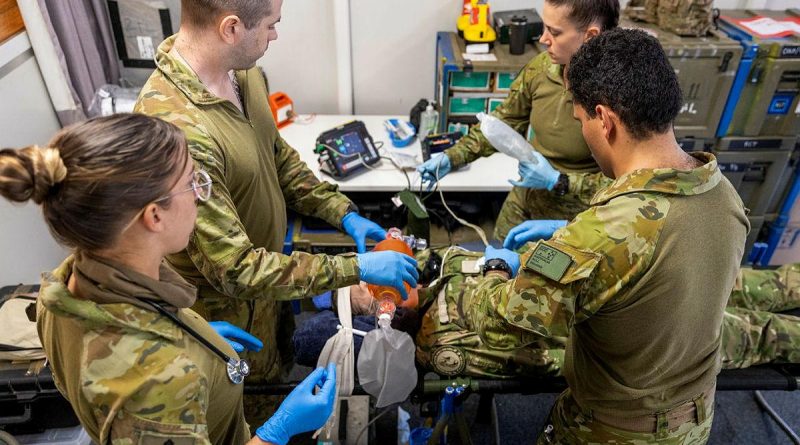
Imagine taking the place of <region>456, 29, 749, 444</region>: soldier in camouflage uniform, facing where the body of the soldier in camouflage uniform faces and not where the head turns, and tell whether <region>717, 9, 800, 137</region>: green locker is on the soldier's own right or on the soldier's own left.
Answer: on the soldier's own right

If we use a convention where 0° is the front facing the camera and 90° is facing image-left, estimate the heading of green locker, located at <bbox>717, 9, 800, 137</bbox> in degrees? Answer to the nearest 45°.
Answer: approximately 0°

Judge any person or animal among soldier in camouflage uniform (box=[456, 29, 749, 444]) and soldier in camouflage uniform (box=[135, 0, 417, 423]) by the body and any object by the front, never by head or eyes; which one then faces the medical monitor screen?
soldier in camouflage uniform (box=[456, 29, 749, 444])

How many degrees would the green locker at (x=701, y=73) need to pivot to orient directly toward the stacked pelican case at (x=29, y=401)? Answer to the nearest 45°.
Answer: approximately 45° to its right

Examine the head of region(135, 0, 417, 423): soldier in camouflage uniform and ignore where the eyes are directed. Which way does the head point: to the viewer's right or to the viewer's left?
to the viewer's right

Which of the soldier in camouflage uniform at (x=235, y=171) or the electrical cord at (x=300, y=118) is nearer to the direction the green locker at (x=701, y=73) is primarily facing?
the soldier in camouflage uniform

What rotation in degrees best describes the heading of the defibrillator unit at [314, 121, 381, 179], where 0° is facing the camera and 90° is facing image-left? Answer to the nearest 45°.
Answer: approximately 0°
